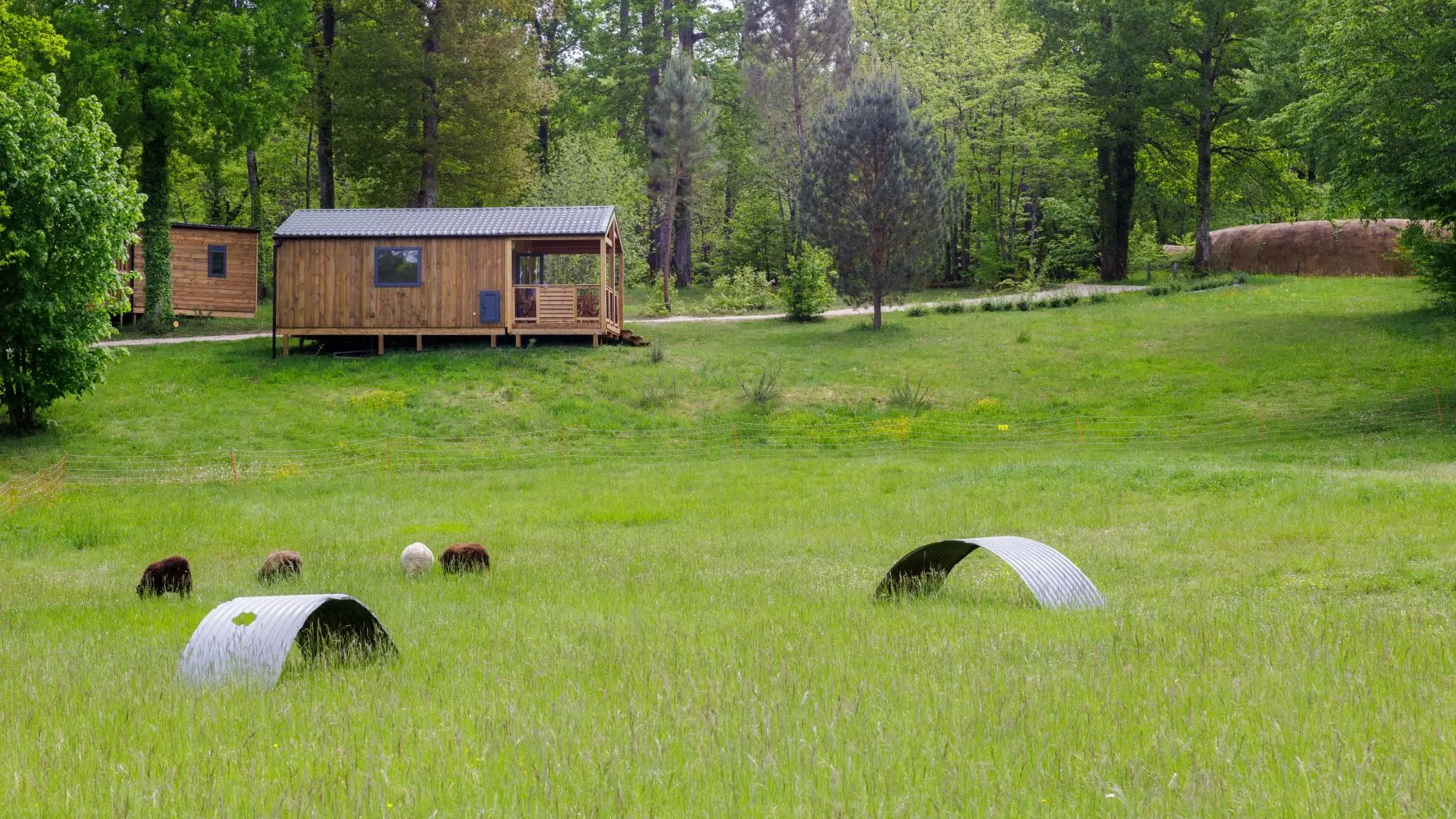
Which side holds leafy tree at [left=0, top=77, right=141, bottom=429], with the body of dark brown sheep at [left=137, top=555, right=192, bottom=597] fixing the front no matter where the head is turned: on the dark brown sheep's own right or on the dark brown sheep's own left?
on the dark brown sheep's own right

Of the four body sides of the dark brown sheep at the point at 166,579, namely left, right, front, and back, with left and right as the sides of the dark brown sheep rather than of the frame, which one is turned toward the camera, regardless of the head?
left

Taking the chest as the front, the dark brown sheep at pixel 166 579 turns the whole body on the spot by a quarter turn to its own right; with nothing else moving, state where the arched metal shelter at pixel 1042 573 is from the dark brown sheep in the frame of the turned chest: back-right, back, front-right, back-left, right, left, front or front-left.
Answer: back-right
